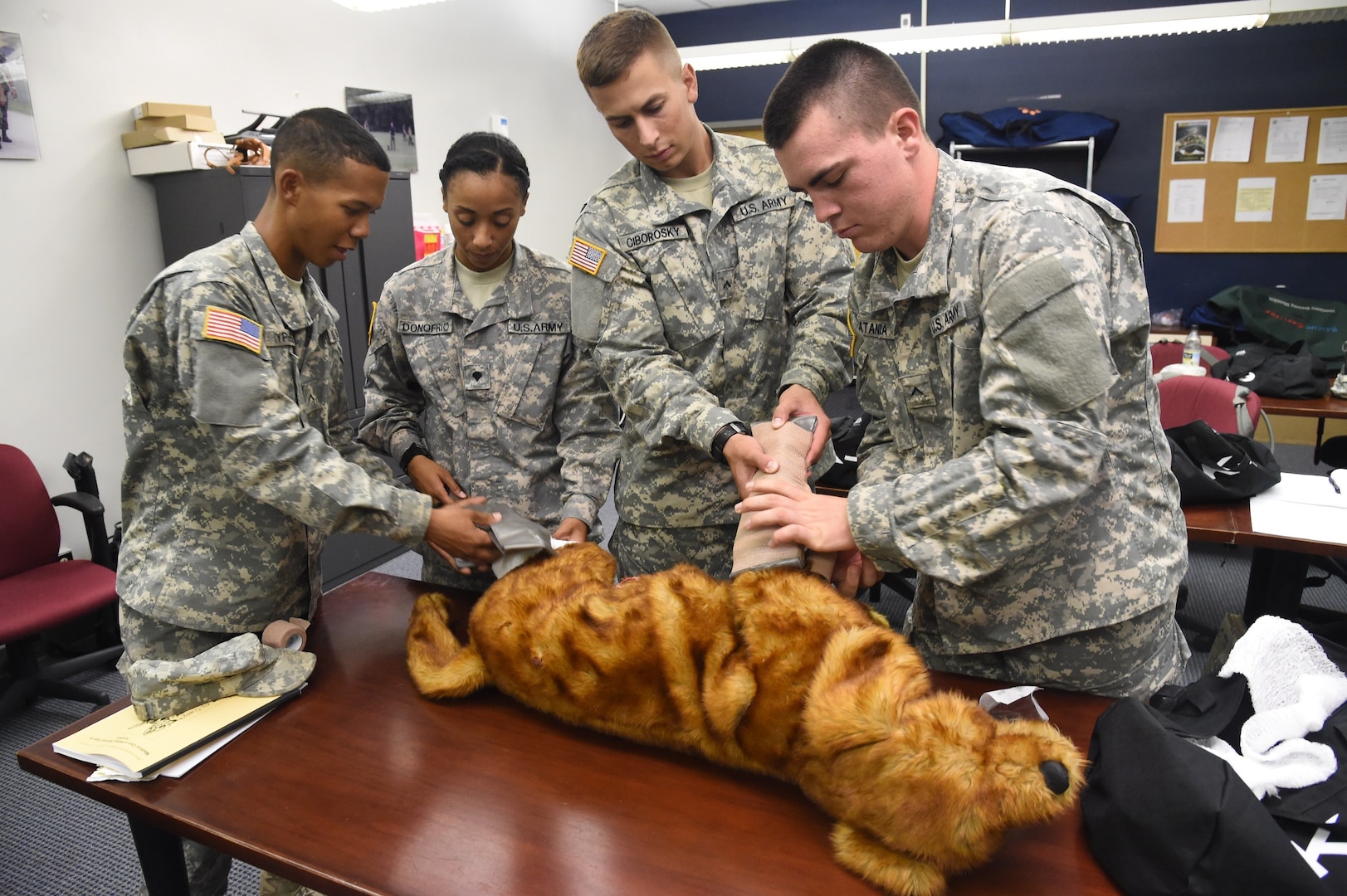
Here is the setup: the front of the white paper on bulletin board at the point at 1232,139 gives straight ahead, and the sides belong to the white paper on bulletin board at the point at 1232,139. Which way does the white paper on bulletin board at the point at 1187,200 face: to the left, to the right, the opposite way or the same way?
the same way

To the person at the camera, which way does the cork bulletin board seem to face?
facing the viewer

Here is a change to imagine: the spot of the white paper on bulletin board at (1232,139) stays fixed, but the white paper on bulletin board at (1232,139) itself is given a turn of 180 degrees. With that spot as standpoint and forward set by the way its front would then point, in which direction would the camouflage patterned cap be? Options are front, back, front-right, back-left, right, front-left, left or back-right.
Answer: back

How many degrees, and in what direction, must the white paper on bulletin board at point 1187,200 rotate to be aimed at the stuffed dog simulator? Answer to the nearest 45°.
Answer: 0° — it already faces it

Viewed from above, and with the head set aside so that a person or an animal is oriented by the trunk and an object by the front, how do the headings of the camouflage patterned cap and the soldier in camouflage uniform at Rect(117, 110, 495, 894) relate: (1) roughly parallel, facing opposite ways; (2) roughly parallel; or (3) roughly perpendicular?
roughly parallel

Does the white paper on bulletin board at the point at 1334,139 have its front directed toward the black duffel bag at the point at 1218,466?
yes

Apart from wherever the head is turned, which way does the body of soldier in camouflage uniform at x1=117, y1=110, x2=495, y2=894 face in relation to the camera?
to the viewer's right

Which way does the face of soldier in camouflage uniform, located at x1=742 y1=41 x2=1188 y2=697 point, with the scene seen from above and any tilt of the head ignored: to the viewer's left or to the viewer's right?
to the viewer's left

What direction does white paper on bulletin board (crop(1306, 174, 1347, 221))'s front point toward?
toward the camera

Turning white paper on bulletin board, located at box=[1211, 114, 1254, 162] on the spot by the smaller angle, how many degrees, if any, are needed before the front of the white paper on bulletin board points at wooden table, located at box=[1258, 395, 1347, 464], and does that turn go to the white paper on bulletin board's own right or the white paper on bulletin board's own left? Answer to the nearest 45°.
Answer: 0° — it already faces it

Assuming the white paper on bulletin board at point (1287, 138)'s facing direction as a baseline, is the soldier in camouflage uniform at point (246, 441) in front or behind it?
in front

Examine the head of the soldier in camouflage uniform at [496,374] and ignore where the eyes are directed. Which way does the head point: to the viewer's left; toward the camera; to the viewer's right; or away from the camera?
toward the camera

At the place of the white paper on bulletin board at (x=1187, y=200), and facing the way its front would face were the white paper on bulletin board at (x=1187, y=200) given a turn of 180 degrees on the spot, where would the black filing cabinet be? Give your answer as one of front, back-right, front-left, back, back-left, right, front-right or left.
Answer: back-left

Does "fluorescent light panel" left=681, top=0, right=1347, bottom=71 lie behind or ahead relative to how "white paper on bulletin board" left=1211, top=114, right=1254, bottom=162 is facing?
ahead

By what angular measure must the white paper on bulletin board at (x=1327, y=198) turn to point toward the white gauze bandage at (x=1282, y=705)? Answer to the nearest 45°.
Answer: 0° — it already faces it

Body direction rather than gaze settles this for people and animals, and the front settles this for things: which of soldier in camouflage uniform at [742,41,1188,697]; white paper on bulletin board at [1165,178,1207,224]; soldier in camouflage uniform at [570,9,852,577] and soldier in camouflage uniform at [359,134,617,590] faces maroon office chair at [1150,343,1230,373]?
the white paper on bulletin board
